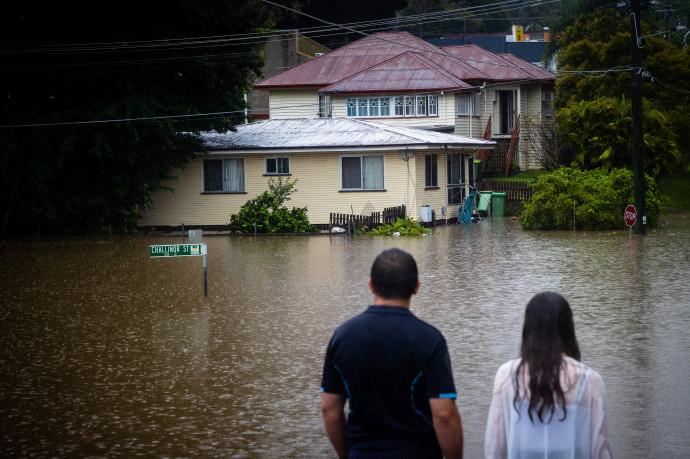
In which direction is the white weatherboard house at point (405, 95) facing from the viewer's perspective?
toward the camera

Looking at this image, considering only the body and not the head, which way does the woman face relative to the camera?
away from the camera

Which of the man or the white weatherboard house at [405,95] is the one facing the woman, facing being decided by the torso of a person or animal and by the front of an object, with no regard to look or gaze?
the white weatherboard house

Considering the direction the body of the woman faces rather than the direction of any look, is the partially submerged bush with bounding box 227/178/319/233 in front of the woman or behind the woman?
in front

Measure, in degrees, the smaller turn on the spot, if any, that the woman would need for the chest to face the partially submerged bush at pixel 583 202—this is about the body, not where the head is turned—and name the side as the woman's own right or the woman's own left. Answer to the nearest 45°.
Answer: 0° — they already face it

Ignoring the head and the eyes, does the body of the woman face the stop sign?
yes

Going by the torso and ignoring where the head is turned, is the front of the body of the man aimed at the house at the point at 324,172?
yes

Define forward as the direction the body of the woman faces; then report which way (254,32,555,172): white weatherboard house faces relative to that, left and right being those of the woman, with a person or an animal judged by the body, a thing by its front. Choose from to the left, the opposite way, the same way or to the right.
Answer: the opposite way

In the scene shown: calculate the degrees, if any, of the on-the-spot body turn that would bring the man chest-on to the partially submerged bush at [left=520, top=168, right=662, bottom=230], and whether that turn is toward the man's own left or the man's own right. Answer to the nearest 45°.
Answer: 0° — they already face it

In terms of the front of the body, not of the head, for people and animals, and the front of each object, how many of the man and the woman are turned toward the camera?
0

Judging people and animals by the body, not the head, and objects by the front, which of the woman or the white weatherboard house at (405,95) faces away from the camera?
the woman

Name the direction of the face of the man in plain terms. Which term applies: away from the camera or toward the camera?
away from the camera

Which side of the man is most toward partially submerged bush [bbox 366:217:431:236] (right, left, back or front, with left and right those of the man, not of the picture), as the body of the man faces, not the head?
front

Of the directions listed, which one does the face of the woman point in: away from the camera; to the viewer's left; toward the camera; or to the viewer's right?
away from the camera

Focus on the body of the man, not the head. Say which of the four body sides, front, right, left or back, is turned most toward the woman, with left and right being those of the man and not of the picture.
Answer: right

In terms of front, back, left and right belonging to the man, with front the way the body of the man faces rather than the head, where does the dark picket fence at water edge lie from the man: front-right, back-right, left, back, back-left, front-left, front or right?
front

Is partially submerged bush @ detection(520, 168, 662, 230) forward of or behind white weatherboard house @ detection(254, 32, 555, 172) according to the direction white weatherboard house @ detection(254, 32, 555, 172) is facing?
forward

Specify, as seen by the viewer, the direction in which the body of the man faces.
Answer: away from the camera

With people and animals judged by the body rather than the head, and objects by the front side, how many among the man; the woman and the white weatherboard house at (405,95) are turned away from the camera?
2
